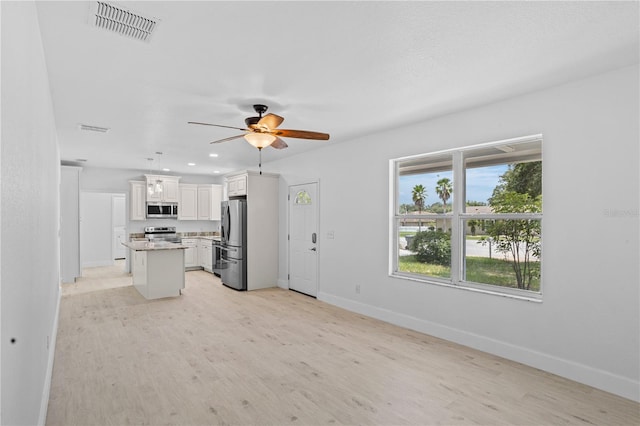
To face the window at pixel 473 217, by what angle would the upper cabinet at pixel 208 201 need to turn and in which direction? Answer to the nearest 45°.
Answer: approximately 45° to its left

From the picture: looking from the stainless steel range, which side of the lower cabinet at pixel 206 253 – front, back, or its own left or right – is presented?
right

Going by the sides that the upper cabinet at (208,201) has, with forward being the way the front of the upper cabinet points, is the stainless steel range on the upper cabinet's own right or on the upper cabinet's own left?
on the upper cabinet's own right

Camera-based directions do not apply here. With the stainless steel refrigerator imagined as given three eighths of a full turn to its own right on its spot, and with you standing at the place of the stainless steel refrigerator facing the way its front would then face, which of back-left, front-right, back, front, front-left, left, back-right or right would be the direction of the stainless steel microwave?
front-left

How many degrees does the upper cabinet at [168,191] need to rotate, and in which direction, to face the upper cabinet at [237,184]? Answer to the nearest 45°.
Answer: approximately 45° to its left

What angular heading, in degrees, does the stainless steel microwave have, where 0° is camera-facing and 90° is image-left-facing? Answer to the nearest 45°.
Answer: approximately 0°

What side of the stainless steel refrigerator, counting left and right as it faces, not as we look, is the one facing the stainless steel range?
right
